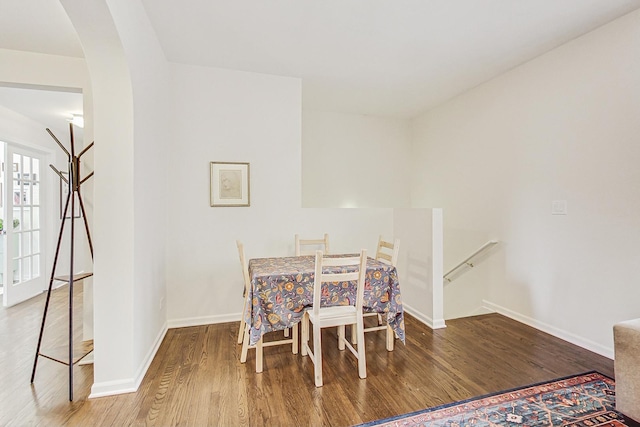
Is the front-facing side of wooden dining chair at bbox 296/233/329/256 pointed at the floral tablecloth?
yes

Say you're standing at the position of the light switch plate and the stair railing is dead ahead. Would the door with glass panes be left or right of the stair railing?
left

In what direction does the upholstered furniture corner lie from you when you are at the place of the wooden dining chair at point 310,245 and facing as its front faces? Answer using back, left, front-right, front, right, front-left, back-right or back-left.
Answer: front-left

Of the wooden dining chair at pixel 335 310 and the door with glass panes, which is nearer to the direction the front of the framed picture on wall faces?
the wooden dining chair

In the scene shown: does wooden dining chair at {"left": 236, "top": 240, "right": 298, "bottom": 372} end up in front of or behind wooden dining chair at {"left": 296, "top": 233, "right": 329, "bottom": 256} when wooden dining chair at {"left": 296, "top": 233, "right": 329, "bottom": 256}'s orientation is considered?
in front

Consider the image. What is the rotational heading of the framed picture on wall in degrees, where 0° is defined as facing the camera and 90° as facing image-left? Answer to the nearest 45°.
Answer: approximately 0°

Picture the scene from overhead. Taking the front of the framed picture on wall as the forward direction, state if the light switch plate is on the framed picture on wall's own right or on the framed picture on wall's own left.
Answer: on the framed picture on wall's own left

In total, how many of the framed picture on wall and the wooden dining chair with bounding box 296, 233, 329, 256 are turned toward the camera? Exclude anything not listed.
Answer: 2

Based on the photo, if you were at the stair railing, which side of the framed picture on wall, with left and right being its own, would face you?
left
